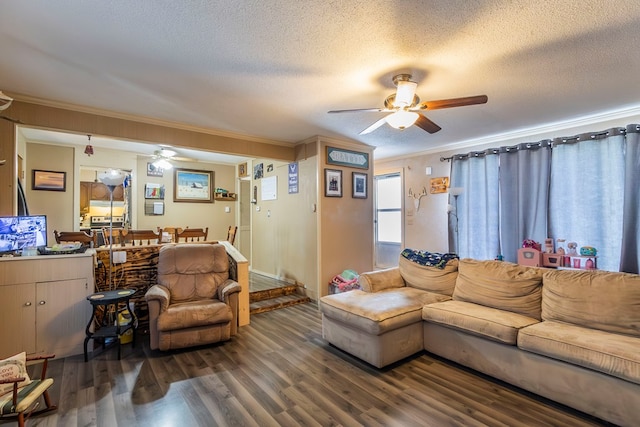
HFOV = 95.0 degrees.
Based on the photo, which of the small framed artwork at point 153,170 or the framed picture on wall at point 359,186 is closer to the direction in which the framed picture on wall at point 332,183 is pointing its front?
the framed picture on wall

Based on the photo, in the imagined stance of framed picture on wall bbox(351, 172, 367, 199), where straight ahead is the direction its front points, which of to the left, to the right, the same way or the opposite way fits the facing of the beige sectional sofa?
to the right

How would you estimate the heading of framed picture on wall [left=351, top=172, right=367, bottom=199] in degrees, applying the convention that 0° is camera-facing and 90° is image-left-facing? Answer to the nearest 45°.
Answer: approximately 315°

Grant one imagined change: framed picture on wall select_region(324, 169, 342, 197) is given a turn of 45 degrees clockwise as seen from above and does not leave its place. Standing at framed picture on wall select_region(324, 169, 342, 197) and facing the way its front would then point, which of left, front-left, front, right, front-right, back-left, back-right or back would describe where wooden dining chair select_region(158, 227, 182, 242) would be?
right

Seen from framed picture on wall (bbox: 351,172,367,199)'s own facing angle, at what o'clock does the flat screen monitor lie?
The flat screen monitor is roughly at 3 o'clock from the framed picture on wall.

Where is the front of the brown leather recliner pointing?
toward the camera

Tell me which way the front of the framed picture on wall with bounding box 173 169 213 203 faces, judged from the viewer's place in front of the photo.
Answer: facing the viewer

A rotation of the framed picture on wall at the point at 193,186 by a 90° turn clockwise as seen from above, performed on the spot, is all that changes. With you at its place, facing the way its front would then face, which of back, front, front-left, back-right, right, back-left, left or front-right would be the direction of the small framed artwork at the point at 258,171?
back-left

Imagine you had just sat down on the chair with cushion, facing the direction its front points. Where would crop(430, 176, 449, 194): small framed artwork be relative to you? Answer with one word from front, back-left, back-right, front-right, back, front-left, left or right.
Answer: front-left

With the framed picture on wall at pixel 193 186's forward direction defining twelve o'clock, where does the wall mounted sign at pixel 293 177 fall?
The wall mounted sign is roughly at 11 o'clock from the framed picture on wall.

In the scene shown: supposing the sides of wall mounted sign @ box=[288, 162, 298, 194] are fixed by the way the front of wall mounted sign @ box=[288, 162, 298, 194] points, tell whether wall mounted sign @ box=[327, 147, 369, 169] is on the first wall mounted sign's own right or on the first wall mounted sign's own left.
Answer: on the first wall mounted sign's own left

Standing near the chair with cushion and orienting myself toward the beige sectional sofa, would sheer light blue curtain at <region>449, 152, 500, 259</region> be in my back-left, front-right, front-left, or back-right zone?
front-left

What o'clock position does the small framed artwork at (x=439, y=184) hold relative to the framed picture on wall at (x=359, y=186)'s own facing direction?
The small framed artwork is roughly at 10 o'clock from the framed picture on wall.

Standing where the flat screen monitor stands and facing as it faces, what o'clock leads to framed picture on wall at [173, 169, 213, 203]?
The framed picture on wall is roughly at 9 o'clock from the flat screen monitor.

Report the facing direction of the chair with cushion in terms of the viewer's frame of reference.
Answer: facing the viewer and to the right of the viewer

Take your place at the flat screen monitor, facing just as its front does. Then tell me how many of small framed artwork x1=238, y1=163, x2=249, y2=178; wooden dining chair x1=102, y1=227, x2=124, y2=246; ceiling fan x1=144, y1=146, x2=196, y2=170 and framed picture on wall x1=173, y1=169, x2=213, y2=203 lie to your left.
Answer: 4

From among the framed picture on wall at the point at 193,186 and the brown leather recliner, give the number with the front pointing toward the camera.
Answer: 2
